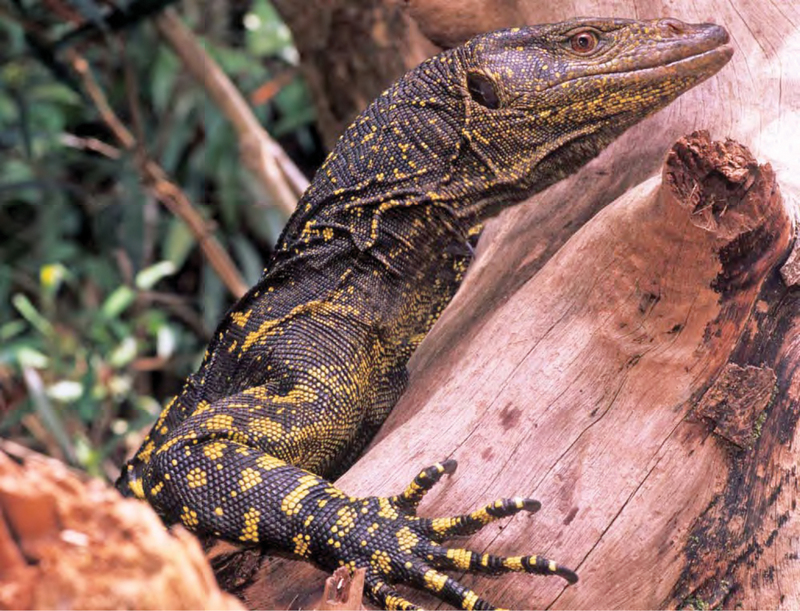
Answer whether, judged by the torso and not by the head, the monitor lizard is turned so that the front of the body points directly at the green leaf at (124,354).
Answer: no

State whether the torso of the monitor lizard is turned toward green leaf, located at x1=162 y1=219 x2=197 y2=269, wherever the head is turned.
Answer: no

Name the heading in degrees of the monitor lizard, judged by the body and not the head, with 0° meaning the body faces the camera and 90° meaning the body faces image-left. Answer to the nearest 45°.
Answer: approximately 270°

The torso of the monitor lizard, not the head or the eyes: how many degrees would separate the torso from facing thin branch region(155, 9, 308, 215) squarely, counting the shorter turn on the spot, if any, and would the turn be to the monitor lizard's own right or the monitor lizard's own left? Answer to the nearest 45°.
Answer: approximately 90° to the monitor lizard's own left

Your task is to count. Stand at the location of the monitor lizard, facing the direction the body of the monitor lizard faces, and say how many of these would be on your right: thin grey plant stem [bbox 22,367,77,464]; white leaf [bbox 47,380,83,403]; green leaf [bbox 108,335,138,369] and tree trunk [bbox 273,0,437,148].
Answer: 0

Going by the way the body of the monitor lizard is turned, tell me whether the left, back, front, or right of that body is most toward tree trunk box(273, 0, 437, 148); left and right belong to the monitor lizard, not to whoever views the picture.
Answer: left

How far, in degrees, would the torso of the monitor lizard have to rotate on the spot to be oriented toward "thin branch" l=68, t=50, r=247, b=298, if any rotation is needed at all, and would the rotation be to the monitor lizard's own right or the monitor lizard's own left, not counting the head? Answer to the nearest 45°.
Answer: approximately 90° to the monitor lizard's own left

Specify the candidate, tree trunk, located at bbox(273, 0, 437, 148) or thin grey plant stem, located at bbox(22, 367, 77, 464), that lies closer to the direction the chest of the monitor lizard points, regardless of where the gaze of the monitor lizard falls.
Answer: the tree trunk

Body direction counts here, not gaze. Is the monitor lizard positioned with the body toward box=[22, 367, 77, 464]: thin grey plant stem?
no

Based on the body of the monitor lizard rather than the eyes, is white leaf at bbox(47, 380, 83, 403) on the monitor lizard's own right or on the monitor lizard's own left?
on the monitor lizard's own left
